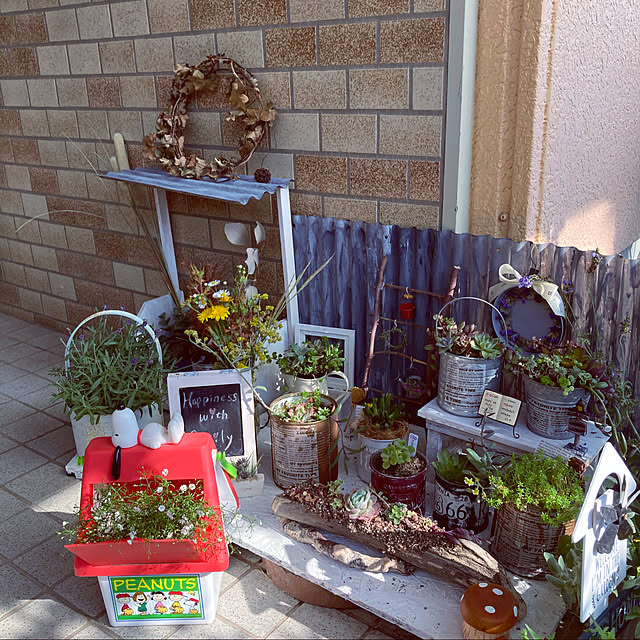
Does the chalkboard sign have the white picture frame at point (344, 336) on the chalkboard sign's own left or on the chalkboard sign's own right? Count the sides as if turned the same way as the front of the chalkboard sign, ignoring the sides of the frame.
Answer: on the chalkboard sign's own left

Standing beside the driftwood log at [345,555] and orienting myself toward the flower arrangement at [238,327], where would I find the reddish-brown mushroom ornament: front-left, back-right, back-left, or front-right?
back-right

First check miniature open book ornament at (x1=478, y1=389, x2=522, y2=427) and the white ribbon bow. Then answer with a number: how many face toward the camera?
2

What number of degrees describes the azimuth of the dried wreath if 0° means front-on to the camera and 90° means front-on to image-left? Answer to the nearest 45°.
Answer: approximately 0°

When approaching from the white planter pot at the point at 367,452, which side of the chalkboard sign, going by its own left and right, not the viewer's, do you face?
left
